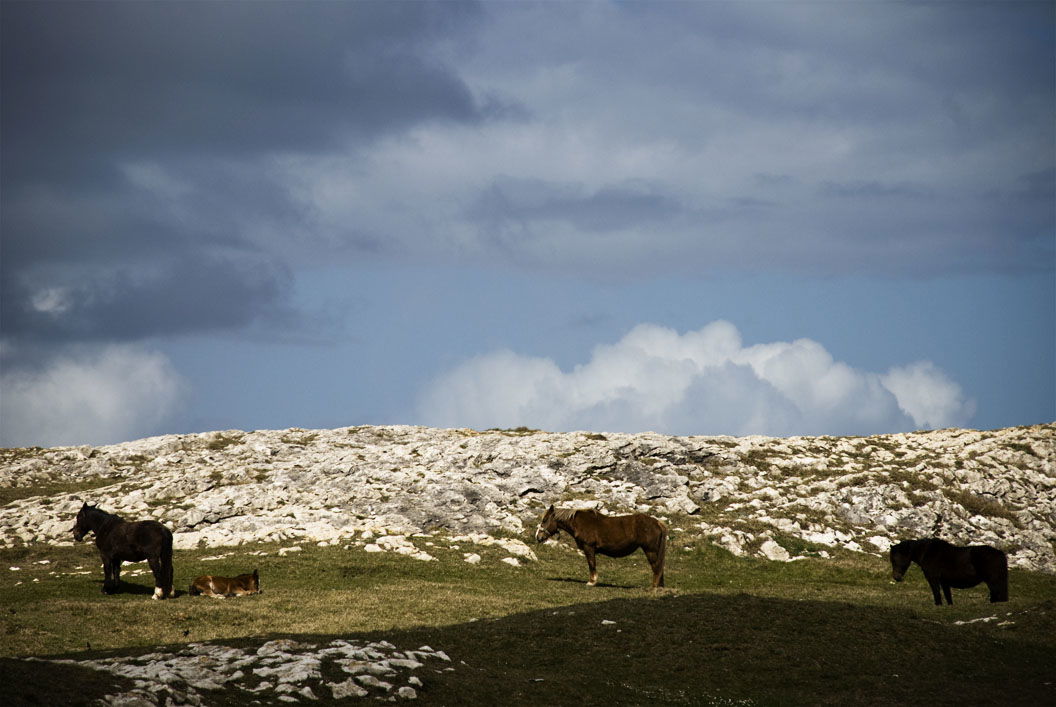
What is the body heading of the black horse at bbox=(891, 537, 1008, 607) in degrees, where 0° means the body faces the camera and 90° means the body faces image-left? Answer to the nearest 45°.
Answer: approximately 90°

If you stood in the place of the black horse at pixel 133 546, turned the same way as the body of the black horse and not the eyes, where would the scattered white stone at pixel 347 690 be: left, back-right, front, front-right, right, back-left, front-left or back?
left

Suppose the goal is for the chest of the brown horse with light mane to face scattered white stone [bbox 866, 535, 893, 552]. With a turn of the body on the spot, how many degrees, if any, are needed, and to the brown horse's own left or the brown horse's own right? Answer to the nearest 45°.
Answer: approximately 135° to the brown horse's own right

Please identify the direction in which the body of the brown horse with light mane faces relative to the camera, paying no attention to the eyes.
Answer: to the viewer's left

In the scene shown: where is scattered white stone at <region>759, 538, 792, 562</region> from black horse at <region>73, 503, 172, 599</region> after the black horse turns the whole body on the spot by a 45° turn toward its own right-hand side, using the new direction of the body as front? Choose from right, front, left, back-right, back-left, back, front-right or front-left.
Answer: back-right

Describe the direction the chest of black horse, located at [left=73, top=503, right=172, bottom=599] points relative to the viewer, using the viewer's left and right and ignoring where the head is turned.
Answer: facing to the left of the viewer

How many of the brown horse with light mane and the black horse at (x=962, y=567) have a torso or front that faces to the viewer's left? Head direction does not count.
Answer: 2

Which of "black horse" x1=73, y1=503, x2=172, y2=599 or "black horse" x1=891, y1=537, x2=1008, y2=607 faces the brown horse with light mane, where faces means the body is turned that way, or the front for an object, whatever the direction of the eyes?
"black horse" x1=891, y1=537, x2=1008, y2=607

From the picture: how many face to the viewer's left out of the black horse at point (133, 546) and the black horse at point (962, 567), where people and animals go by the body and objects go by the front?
2

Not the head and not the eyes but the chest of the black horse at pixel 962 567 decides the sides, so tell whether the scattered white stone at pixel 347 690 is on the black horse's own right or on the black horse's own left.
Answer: on the black horse's own left

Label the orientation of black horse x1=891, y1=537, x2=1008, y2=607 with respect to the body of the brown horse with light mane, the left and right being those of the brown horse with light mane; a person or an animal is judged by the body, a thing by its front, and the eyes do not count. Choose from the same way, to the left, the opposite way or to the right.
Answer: the same way
